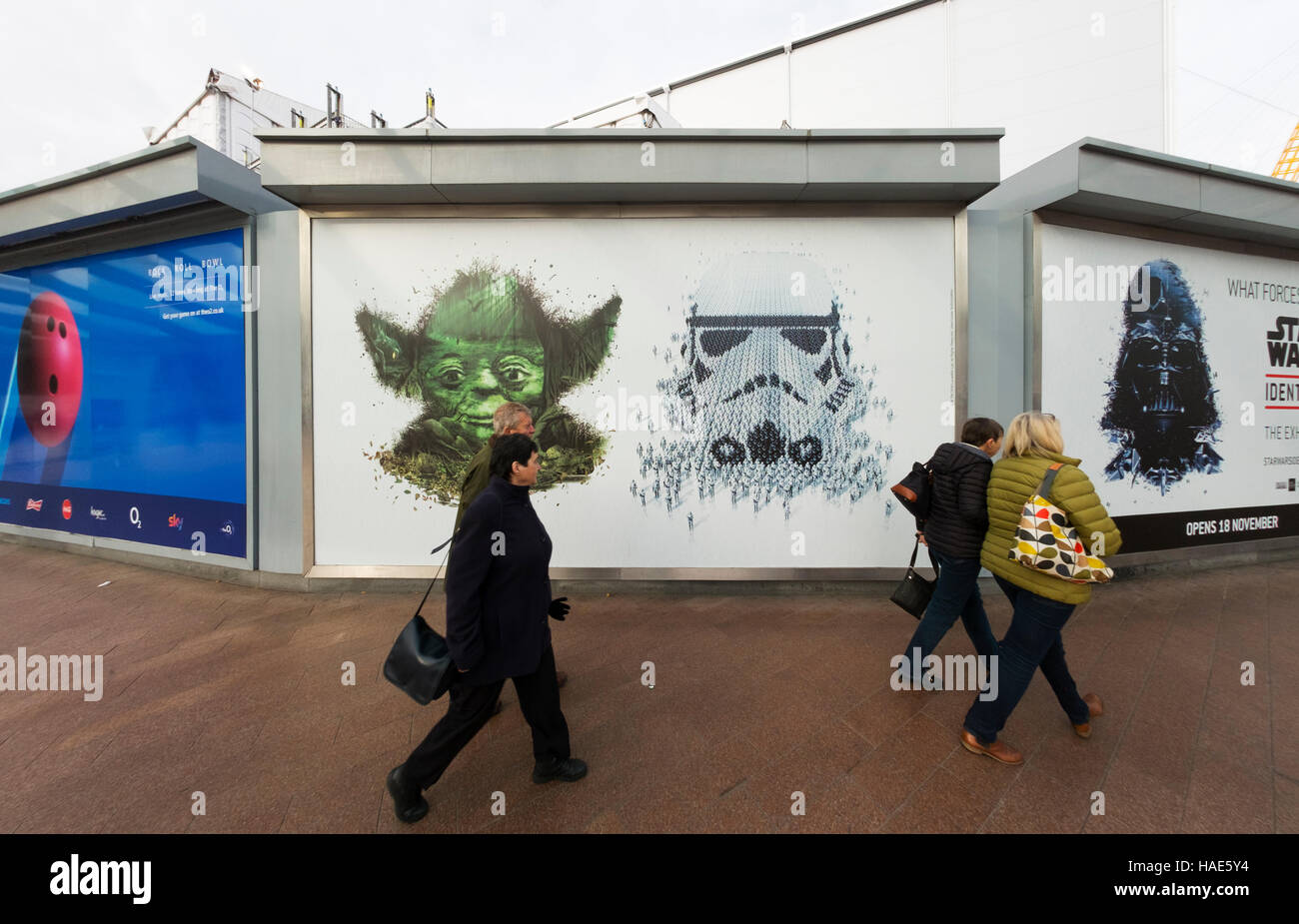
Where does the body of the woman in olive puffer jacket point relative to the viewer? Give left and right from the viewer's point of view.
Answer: facing away from the viewer and to the right of the viewer

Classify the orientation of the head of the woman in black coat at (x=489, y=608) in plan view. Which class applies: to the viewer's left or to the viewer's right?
to the viewer's right

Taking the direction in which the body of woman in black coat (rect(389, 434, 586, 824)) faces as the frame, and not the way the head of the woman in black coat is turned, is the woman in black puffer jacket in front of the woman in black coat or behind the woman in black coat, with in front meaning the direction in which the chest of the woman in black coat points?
in front

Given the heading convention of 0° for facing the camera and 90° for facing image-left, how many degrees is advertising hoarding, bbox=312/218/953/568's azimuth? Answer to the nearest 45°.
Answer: approximately 0°

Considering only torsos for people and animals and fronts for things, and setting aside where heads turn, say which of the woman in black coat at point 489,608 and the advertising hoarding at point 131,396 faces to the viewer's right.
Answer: the woman in black coat

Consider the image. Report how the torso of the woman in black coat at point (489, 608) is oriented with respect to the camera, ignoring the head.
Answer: to the viewer's right

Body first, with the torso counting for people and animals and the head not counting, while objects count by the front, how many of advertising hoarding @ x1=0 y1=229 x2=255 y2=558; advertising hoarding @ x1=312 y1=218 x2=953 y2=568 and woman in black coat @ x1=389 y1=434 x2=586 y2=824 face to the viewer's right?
1

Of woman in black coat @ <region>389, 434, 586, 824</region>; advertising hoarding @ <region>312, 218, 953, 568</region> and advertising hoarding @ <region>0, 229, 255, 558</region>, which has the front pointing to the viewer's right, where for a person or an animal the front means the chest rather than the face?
the woman in black coat
